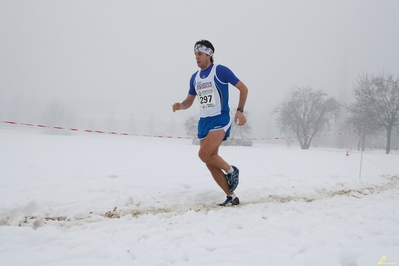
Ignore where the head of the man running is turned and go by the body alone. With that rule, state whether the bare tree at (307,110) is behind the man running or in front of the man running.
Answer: behind

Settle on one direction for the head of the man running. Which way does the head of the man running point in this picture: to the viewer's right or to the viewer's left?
to the viewer's left

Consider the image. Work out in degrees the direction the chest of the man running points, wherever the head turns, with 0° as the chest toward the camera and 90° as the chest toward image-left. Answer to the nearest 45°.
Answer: approximately 45°

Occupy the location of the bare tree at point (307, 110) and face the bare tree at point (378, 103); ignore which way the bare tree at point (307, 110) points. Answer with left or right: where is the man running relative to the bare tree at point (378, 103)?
right

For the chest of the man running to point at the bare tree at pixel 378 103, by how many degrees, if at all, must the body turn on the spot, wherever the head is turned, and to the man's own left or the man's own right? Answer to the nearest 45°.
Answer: approximately 180°
